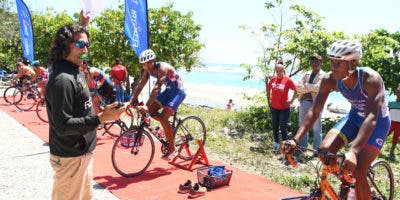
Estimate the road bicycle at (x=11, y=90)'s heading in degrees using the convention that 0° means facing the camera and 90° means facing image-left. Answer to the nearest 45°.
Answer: approximately 45°

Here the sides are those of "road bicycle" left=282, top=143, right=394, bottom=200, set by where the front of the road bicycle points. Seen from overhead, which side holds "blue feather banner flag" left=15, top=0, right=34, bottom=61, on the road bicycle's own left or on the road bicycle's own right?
on the road bicycle's own right

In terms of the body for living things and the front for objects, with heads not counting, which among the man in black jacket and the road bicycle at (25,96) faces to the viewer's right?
the man in black jacket

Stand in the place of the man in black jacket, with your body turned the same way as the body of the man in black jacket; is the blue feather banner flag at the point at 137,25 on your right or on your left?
on your left

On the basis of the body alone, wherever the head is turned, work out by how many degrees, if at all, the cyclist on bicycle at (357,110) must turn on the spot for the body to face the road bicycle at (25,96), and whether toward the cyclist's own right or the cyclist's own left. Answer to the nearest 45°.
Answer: approximately 90° to the cyclist's own right

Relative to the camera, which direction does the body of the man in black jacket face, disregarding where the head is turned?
to the viewer's right

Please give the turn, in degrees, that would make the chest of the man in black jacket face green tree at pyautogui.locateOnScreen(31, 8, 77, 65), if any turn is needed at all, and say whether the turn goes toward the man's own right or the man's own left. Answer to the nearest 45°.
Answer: approximately 90° to the man's own left

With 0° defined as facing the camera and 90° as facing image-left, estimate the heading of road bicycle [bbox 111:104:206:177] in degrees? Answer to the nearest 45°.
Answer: approximately 45°

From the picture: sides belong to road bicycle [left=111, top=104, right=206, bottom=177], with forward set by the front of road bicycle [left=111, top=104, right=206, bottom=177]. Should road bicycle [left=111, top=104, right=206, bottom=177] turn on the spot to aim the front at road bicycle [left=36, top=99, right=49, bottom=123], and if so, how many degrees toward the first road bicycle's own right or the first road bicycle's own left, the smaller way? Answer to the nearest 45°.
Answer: approximately 90° to the first road bicycle's own right

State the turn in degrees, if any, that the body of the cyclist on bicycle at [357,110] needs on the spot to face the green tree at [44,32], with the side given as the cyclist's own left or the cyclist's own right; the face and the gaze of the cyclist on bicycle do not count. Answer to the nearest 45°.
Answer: approximately 90° to the cyclist's own right
